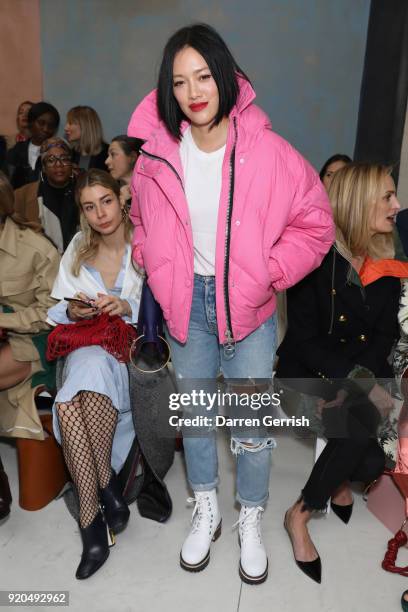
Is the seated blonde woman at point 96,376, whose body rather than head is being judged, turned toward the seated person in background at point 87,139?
no

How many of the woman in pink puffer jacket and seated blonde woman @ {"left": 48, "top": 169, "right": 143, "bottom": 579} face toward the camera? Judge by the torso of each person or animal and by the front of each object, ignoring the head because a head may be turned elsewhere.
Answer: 2

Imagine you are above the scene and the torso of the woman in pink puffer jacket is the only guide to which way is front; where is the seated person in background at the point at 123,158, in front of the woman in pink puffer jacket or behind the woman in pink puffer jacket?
behind

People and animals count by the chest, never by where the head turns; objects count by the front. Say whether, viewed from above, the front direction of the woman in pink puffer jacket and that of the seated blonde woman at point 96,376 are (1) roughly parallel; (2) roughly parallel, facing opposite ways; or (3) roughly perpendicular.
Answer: roughly parallel

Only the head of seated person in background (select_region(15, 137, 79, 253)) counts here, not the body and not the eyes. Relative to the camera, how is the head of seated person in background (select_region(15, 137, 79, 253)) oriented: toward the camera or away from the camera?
toward the camera

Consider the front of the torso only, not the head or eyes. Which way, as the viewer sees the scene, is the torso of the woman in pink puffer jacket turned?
toward the camera

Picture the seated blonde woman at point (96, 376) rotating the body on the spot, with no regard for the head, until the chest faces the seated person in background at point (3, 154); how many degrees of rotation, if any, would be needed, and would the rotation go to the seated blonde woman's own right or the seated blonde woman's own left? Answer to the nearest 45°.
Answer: approximately 180°

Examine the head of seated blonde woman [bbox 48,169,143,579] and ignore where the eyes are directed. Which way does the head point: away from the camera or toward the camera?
toward the camera

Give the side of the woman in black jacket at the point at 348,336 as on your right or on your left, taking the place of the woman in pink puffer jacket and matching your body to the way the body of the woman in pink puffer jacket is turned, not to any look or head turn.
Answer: on your left

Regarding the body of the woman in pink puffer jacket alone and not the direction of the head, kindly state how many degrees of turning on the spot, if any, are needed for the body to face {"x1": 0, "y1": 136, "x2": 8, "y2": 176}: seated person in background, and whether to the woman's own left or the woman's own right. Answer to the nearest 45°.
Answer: approximately 135° to the woman's own right

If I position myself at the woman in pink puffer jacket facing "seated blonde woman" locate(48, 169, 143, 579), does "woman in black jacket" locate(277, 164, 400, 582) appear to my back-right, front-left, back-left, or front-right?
back-right

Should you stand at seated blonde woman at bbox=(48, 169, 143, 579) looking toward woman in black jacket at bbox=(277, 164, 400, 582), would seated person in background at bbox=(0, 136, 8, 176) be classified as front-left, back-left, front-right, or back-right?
back-left

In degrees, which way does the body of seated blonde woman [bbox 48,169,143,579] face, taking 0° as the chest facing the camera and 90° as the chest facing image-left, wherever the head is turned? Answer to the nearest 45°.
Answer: approximately 0°

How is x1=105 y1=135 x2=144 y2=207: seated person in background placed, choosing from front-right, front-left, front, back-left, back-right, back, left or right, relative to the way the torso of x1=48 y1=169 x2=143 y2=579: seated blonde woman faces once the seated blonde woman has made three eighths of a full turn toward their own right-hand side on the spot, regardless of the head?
front-right

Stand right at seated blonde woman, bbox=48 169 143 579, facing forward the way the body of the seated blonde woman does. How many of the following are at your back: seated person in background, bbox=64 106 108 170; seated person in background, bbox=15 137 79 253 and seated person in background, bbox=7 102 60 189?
3

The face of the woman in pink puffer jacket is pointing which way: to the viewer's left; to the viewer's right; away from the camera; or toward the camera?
toward the camera
